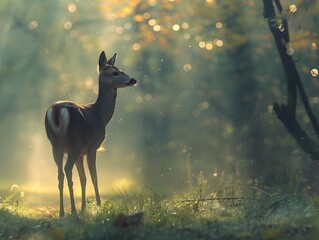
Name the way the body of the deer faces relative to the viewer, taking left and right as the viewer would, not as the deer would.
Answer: facing away from the viewer and to the right of the viewer

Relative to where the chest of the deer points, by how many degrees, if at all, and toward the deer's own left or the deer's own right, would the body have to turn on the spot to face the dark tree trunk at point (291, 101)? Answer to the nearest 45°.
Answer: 0° — it already faces it
